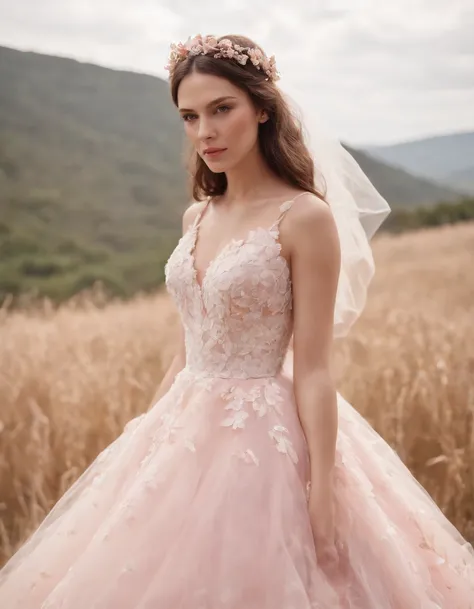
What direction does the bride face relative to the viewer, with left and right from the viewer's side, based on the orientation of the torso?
facing the viewer and to the left of the viewer

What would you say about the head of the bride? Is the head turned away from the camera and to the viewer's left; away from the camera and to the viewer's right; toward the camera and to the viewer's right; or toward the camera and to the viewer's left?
toward the camera and to the viewer's left
